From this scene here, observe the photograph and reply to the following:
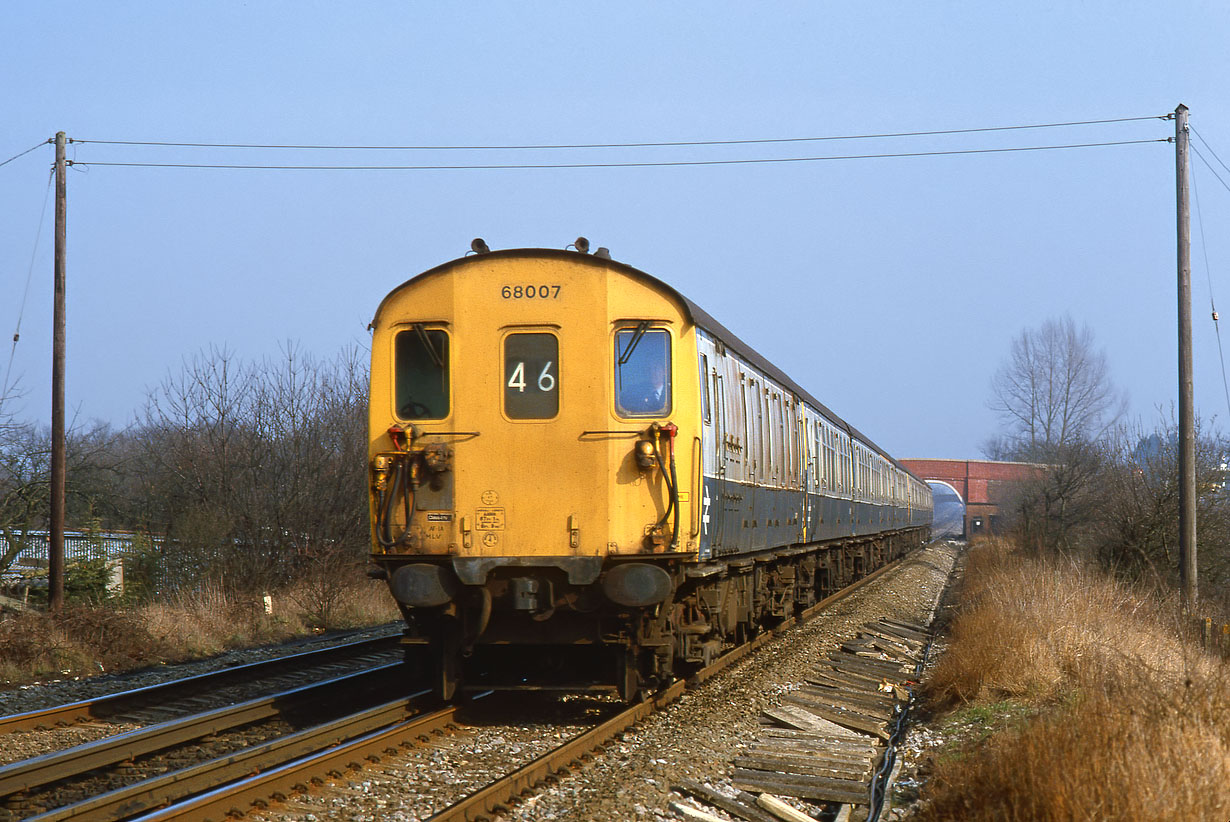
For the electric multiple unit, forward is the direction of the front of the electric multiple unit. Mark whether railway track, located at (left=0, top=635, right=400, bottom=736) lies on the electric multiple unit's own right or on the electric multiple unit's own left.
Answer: on the electric multiple unit's own right

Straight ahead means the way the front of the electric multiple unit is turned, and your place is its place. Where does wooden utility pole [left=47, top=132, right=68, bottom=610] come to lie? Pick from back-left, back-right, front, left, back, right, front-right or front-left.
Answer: back-right

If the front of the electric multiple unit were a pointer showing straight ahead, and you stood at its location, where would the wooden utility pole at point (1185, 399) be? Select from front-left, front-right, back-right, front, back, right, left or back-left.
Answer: back-left

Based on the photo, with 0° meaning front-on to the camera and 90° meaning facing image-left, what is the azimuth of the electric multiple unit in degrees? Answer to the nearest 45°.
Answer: approximately 0°
